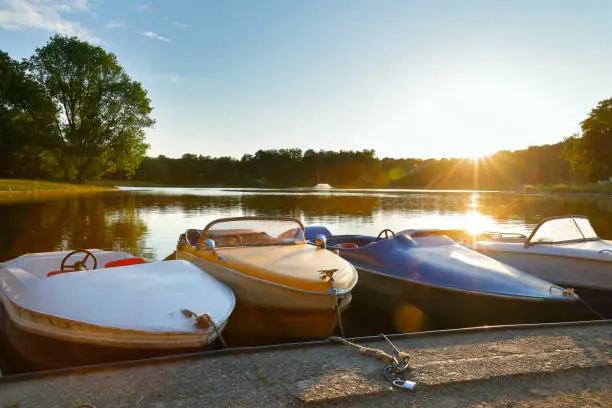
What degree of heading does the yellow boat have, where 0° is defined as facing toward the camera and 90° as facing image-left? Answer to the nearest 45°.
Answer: approximately 315°

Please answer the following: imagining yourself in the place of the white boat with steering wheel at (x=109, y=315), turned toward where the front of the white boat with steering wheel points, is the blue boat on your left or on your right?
on your left

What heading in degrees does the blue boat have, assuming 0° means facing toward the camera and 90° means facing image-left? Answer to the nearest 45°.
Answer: approximately 315°

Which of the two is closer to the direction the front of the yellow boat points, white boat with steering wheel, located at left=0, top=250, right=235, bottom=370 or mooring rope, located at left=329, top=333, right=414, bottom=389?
the mooring rope

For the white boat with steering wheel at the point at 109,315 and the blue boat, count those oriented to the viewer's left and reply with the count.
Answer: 0

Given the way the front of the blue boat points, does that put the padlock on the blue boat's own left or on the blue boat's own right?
on the blue boat's own right

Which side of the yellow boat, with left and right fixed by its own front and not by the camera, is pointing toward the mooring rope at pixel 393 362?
front

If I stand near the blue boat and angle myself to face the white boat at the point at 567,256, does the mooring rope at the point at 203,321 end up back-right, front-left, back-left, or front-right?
back-right

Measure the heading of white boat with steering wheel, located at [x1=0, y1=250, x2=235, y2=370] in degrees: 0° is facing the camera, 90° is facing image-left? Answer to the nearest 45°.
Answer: approximately 315°

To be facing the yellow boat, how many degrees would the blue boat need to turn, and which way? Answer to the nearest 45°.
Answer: approximately 90° to its right

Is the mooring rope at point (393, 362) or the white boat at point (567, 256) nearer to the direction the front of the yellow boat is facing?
the mooring rope

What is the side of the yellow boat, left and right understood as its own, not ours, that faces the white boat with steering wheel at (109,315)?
right

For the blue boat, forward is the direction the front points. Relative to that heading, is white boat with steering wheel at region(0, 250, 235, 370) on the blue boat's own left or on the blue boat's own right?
on the blue boat's own right

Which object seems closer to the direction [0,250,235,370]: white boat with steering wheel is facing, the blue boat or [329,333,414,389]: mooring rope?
the mooring rope
